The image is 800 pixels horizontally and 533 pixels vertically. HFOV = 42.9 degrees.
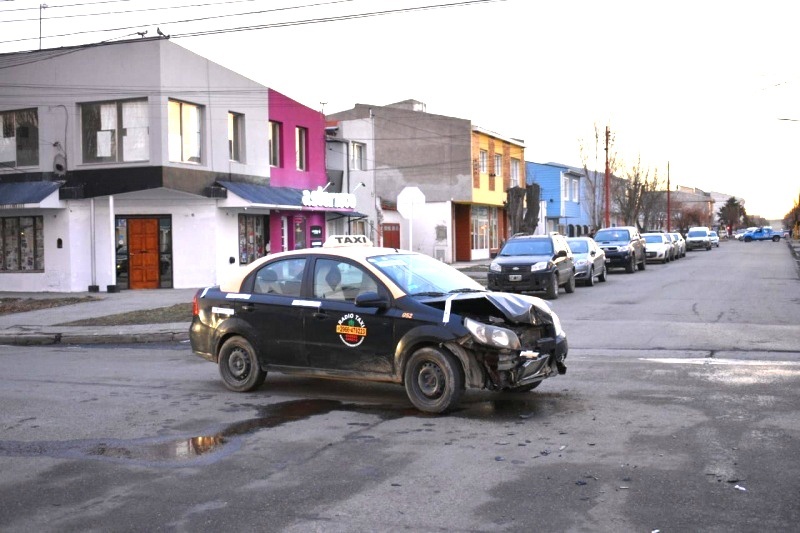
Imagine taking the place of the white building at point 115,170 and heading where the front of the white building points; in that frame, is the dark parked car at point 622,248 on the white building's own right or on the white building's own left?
on the white building's own left

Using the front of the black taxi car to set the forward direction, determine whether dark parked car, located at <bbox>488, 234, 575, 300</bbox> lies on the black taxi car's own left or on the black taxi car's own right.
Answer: on the black taxi car's own left

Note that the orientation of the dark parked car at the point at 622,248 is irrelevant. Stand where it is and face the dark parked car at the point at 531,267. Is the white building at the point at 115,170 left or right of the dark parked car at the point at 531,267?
right

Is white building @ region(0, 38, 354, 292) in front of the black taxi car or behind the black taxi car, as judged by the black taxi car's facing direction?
behind

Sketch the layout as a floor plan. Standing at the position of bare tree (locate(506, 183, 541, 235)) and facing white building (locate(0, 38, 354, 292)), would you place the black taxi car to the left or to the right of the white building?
left

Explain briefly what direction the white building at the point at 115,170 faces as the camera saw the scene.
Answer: facing the viewer

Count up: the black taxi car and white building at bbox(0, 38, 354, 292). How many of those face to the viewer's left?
0

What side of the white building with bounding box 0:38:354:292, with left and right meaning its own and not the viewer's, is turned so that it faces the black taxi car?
front

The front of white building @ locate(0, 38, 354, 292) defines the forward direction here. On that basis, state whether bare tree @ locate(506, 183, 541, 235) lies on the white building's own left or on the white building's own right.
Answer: on the white building's own left

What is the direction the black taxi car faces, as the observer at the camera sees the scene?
facing the viewer and to the right of the viewer
